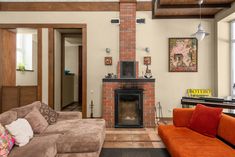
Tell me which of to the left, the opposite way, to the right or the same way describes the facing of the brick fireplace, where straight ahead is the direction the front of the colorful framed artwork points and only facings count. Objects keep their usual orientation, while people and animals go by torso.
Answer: the same way

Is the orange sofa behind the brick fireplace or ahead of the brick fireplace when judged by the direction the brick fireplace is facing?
ahead

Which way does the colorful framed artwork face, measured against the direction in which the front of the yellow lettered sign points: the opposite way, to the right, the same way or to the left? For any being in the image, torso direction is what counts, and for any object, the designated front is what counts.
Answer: the same way

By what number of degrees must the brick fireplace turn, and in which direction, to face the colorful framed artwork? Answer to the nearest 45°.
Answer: approximately 90° to its left

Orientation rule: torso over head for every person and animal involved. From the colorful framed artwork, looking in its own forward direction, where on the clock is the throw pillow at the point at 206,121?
The throw pillow is roughly at 12 o'clock from the colorful framed artwork.

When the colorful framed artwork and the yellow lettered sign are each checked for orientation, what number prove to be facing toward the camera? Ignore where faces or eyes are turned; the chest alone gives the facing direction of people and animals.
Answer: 2

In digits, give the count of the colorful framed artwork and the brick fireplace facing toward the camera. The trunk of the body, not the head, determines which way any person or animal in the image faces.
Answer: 2

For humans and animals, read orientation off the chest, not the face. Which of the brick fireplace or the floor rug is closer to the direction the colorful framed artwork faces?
the floor rug

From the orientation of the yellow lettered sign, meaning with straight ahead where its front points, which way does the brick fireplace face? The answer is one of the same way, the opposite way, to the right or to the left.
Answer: the same way

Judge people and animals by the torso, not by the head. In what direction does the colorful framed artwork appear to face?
toward the camera

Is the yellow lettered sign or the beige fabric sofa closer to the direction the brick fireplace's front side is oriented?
the beige fabric sofa

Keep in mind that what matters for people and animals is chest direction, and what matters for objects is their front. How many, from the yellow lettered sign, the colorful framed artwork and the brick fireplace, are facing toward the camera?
3

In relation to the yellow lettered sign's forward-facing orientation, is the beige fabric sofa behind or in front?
in front

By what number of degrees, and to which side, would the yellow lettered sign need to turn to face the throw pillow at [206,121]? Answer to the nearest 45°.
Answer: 0° — it already faces it

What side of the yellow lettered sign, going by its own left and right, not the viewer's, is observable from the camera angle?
front

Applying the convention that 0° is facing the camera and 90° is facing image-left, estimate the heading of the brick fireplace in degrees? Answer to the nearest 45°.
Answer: approximately 0°

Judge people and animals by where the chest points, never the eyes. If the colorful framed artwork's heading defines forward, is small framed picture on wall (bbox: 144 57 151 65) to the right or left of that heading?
on its right

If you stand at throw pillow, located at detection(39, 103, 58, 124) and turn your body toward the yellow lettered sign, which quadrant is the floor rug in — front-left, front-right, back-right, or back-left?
front-right

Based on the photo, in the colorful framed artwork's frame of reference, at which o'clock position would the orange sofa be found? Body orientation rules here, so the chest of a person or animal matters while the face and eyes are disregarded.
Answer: The orange sofa is roughly at 12 o'clock from the colorful framed artwork.
